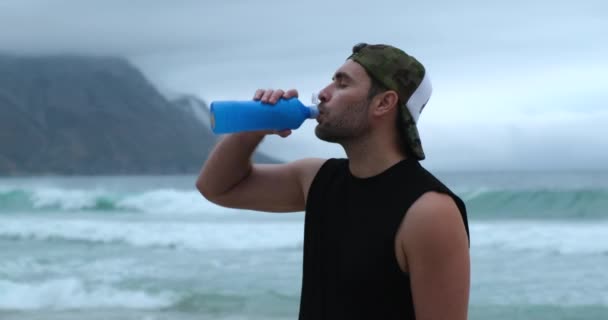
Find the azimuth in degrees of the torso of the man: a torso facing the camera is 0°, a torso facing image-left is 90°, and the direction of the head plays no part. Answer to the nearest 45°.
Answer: approximately 45°
